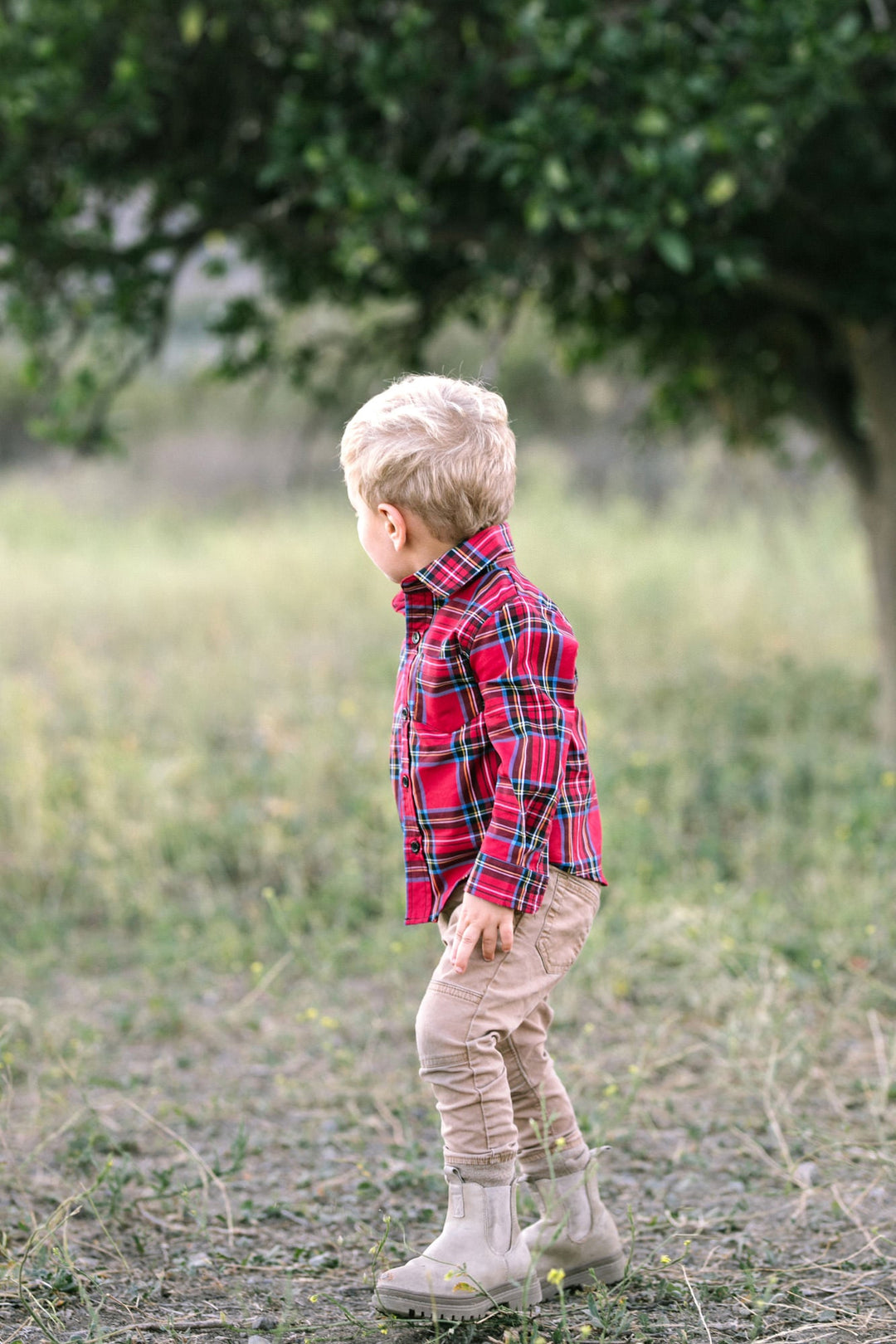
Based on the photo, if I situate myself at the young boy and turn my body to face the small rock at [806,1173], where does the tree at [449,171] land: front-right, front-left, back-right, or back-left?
front-left

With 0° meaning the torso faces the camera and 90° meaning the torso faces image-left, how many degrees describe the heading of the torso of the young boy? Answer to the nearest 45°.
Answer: approximately 90°

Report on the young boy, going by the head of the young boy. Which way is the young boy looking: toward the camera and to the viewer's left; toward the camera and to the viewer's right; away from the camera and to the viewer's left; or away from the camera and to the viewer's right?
away from the camera and to the viewer's left

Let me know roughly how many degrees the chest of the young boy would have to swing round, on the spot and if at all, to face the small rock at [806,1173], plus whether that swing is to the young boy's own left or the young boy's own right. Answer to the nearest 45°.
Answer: approximately 135° to the young boy's own right

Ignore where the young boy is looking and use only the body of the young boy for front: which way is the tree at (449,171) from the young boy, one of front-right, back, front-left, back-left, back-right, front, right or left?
right
